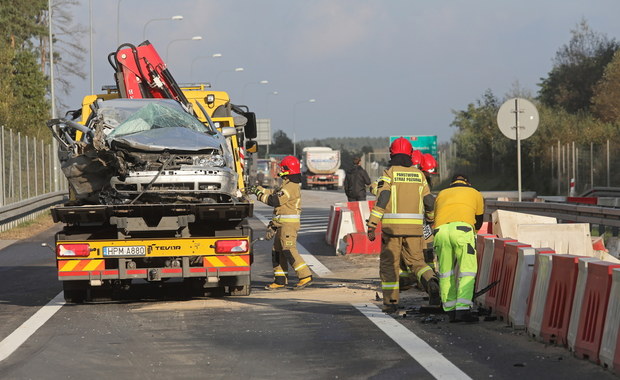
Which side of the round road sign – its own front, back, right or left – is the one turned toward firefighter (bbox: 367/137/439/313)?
back

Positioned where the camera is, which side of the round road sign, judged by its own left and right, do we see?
back

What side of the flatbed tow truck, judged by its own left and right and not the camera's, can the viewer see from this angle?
back

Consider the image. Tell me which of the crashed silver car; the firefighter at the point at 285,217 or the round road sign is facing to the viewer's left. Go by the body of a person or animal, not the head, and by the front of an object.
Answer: the firefighter

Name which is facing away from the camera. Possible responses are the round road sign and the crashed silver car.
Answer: the round road sign

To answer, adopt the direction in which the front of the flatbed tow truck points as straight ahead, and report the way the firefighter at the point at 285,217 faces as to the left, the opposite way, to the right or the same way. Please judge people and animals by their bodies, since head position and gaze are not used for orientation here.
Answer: to the left

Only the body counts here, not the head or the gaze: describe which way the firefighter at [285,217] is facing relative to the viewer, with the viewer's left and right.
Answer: facing to the left of the viewer

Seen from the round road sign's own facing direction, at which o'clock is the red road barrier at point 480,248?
The red road barrier is roughly at 6 o'clock from the round road sign.

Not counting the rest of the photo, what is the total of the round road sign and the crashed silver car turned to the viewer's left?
0

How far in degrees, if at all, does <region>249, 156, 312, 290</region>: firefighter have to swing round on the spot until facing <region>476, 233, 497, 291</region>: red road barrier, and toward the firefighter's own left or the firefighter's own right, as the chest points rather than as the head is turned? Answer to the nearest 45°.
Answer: approximately 135° to the firefighter's own left

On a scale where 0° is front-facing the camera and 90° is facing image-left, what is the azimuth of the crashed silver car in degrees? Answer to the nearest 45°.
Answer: approximately 0°

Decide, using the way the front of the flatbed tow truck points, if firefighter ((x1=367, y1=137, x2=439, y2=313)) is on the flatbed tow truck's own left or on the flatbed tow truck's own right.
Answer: on the flatbed tow truck's own right

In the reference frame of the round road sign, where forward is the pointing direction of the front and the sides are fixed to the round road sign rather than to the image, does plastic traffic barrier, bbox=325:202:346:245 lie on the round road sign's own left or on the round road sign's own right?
on the round road sign's own left

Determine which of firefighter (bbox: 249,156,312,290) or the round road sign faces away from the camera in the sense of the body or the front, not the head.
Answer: the round road sign

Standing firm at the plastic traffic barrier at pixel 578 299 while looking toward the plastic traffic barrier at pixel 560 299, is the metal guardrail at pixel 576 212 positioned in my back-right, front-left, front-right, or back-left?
front-right

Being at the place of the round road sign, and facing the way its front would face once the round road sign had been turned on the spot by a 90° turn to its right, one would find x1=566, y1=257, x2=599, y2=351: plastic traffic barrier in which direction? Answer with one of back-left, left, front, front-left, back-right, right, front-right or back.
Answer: right
